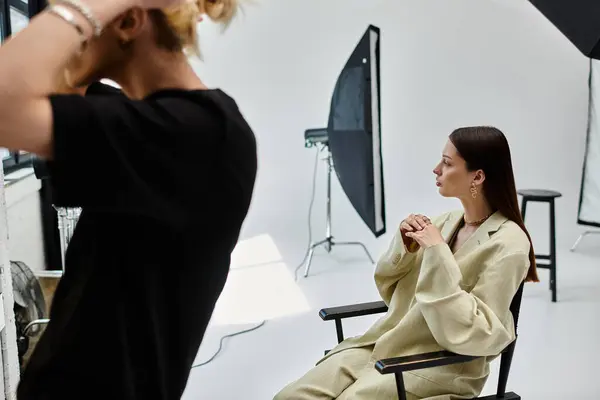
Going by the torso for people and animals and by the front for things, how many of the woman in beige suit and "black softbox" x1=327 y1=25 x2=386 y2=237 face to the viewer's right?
1

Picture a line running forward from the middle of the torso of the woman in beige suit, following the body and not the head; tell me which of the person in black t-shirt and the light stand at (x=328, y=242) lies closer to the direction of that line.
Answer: the person in black t-shirt

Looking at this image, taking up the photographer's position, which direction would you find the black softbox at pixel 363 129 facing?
facing to the right of the viewer

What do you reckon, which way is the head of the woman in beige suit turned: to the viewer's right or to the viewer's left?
to the viewer's left

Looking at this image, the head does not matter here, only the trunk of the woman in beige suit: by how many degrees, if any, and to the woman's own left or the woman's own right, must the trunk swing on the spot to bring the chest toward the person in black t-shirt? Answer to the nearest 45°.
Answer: approximately 45° to the woman's own left

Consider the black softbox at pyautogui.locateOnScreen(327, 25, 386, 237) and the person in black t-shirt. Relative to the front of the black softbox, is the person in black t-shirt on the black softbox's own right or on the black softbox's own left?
on the black softbox's own right
